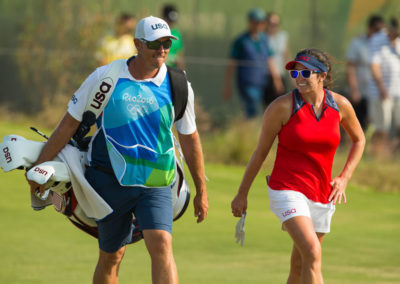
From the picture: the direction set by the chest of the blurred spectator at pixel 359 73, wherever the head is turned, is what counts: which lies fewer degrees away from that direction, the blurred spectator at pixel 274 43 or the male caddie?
the male caddie

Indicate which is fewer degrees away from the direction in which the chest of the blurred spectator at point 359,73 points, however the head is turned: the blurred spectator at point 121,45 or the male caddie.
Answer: the male caddie

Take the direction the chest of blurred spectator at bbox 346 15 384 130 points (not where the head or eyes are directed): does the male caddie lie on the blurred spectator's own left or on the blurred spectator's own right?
on the blurred spectator's own right

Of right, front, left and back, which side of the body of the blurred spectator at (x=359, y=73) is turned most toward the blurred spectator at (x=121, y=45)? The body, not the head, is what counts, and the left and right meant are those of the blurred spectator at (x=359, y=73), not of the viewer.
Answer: right

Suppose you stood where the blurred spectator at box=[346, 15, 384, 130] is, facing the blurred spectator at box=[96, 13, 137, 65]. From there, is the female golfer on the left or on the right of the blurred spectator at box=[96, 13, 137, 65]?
left

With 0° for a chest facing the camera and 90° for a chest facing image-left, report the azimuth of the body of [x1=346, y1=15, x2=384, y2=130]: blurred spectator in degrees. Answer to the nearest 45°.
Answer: approximately 315°
